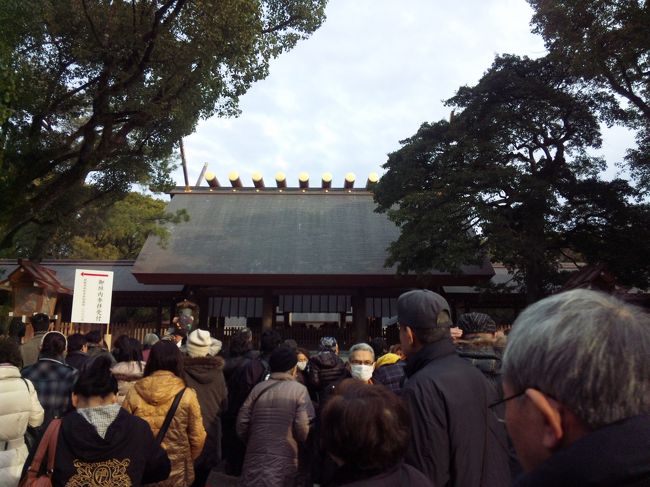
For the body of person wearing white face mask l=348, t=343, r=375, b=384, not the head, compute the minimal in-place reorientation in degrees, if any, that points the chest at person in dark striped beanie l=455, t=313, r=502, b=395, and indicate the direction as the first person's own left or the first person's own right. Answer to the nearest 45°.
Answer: approximately 45° to the first person's own left

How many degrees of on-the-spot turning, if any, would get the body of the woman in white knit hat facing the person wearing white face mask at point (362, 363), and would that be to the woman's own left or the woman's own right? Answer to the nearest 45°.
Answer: approximately 90° to the woman's own right

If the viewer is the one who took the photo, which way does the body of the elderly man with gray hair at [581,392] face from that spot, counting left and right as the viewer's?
facing away from the viewer and to the left of the viewer

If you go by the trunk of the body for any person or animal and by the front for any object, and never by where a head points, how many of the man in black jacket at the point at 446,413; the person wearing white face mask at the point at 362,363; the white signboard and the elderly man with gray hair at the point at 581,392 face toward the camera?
2

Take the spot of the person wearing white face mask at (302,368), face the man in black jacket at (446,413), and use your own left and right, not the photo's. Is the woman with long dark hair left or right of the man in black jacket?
right

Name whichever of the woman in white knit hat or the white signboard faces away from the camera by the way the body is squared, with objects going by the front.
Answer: the woman in white knit hat

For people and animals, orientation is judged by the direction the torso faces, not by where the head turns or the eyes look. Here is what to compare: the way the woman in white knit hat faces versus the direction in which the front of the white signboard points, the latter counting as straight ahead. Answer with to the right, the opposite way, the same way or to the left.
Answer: the opposite way

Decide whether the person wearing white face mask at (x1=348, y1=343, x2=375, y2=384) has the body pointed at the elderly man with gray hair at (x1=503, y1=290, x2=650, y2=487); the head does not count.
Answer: yes

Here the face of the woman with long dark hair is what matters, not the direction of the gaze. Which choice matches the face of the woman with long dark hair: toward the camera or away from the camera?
away from the camera

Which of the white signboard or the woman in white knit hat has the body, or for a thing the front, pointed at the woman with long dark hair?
the white signboard

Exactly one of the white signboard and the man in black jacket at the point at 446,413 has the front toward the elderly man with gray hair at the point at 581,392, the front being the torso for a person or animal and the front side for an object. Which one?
the white signboard

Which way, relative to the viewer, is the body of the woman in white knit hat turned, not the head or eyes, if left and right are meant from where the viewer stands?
facing away from the viewer
